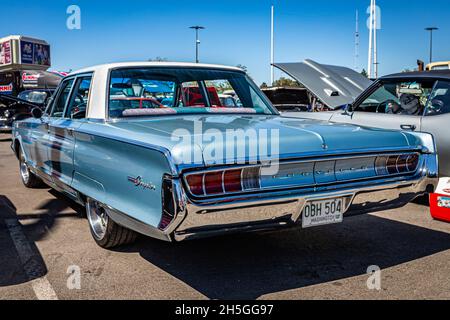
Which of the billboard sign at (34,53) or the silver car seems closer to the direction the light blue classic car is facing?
the billboard sign

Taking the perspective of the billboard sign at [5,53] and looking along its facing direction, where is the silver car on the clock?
The silver car is roughly at 10 o'clock from the billboard sign.

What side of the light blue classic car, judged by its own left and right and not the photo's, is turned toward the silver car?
right

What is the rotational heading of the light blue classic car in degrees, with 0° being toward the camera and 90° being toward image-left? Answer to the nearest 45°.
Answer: approximately 135°
